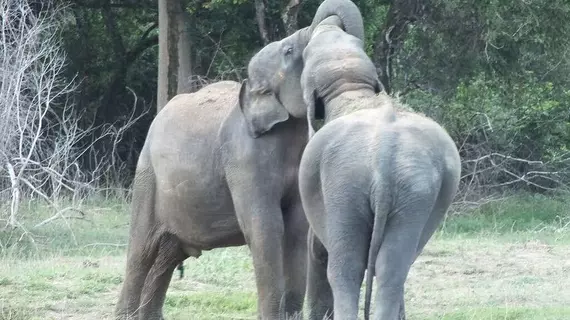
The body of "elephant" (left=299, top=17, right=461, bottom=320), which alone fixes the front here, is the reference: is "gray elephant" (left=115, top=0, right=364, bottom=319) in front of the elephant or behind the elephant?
in front

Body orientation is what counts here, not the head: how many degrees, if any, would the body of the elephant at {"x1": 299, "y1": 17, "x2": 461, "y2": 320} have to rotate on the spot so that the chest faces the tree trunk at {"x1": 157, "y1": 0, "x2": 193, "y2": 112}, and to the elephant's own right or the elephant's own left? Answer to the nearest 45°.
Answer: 0° — it already faces it

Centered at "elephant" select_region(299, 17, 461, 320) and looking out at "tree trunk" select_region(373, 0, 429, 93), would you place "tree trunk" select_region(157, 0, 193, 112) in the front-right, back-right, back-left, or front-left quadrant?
front-left

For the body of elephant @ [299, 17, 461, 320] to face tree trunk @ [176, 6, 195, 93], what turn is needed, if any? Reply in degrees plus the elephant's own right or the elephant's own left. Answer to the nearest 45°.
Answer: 0° — it already faces it

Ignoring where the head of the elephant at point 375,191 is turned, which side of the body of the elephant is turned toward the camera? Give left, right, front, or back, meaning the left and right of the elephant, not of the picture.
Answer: back

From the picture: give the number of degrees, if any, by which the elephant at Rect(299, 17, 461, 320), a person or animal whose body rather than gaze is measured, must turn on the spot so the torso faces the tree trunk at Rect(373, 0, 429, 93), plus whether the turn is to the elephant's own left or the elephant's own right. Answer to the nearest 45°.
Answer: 0° — it already faces it
